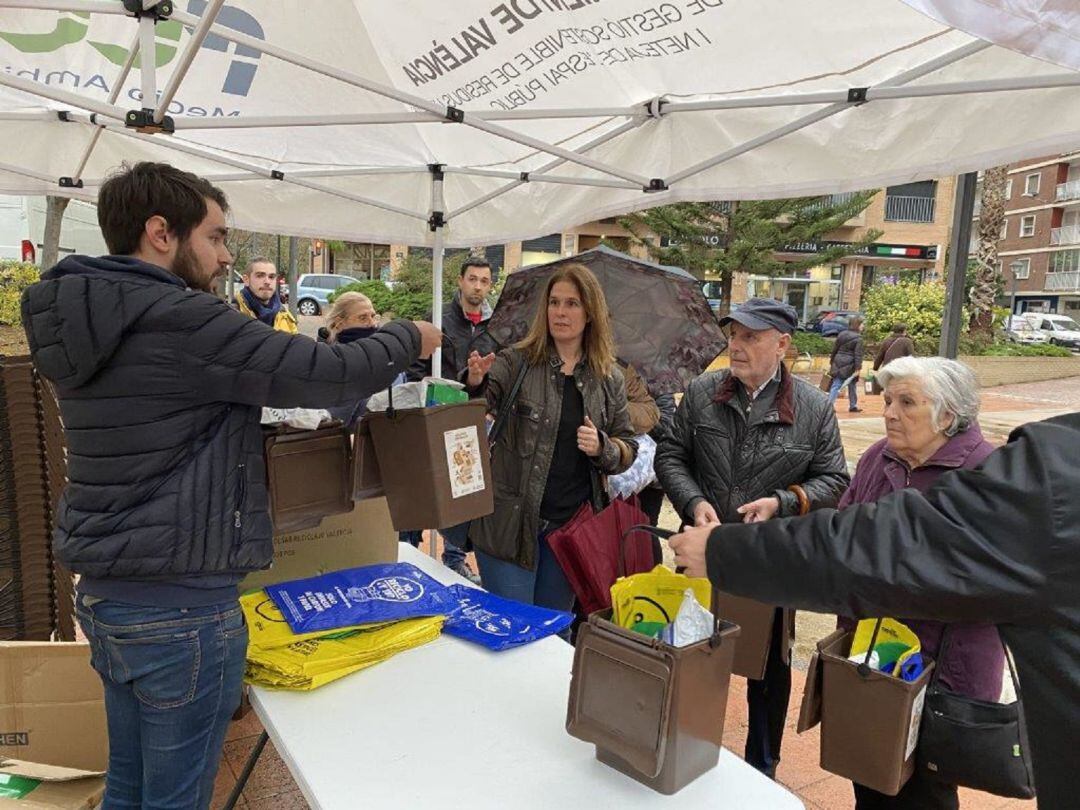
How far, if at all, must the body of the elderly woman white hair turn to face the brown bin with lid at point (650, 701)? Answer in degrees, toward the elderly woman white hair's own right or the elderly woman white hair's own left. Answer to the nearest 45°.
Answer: approximately 45° to the elderly woman white hair's own left

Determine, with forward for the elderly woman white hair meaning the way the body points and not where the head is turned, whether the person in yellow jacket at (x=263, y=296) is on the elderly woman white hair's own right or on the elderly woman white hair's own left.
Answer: on the elderly woman white hair's own right

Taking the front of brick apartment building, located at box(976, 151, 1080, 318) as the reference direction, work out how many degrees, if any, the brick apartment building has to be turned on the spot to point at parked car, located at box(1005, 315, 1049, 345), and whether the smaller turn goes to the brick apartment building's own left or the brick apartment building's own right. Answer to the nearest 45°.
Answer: approximately 45° to the brick apartment building's own left

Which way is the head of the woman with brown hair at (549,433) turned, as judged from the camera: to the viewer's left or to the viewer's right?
to the viewer's left

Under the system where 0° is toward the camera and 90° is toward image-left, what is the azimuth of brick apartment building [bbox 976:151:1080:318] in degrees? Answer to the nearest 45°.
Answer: approximately 45°

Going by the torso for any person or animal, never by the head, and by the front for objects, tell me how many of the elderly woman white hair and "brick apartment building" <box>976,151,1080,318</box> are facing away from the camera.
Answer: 0

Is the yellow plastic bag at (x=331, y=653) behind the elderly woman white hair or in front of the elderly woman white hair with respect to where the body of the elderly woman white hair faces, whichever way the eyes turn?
in front

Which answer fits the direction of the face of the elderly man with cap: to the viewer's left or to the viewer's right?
to the viewer's left

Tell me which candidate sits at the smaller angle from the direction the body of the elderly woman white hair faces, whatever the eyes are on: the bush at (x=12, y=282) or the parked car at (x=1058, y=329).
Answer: the bush

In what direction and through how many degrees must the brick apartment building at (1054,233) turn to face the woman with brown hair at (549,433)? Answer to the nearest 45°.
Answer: approximately 45° to its left
